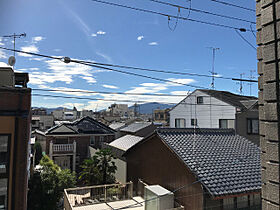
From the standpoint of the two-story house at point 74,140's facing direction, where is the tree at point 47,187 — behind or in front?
in front

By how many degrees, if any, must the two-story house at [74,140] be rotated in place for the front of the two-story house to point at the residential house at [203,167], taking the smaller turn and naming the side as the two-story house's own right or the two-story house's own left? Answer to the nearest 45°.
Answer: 0° — it already faces it

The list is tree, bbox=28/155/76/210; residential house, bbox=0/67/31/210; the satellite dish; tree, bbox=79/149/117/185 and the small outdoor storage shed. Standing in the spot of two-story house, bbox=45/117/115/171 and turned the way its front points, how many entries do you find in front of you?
5

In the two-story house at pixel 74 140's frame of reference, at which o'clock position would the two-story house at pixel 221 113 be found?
the two-story house at pixel 221 113 is roughly at 10 o'clock from the two-story house at pixel 74 140.

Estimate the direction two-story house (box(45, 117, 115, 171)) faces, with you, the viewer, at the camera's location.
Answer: facing the viewer

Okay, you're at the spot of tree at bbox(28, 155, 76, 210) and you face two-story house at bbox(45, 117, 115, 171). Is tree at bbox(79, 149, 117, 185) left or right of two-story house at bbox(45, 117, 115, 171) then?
right

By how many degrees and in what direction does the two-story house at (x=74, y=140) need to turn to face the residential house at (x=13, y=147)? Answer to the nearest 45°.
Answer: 0° — it already faces it

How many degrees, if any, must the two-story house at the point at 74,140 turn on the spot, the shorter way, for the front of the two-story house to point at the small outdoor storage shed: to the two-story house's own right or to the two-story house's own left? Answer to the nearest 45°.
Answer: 0° — it already faces it

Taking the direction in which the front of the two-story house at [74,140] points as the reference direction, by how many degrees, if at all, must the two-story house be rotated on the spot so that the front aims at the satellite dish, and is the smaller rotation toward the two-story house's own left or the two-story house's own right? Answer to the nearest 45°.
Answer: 0° — it already faces it

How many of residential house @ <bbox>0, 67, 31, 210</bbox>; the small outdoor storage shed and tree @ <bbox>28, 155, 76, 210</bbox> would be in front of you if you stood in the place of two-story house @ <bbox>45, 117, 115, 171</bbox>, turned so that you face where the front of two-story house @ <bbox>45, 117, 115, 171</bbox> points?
3

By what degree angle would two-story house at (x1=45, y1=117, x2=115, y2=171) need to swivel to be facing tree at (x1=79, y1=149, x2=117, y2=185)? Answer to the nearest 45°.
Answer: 0° — it already faces it
